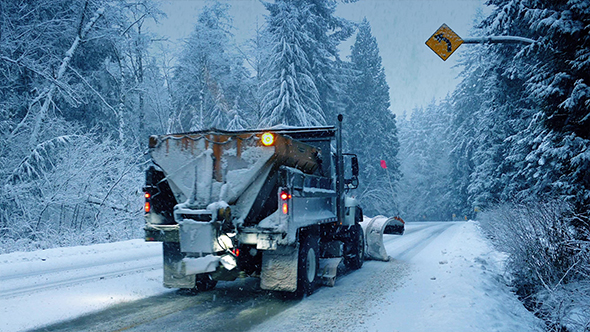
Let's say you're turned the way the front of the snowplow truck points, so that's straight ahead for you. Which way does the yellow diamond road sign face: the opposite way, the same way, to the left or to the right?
the opposite way

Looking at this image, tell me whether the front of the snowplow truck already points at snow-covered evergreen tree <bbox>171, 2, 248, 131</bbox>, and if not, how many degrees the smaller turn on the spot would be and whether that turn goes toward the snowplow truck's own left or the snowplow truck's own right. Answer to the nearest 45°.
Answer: approximately 45° to the snowplow truck's own left

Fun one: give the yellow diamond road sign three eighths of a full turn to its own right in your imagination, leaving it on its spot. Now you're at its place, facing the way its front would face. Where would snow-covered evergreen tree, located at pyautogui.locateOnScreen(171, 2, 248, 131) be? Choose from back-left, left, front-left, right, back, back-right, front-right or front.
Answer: front

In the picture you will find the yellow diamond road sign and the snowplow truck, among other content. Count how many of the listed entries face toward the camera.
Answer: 1

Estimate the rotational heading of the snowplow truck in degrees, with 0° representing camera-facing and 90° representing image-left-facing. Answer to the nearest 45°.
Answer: approximately 225°

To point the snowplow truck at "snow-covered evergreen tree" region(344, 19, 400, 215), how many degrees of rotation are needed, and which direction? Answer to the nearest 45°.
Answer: approximately 45° to its left

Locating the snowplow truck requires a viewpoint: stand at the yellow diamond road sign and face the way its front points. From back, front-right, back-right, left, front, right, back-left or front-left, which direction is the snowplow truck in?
front-right

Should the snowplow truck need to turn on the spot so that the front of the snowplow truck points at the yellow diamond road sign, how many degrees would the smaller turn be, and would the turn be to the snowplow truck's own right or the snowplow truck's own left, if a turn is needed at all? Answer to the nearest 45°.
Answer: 0° — it already faces it
